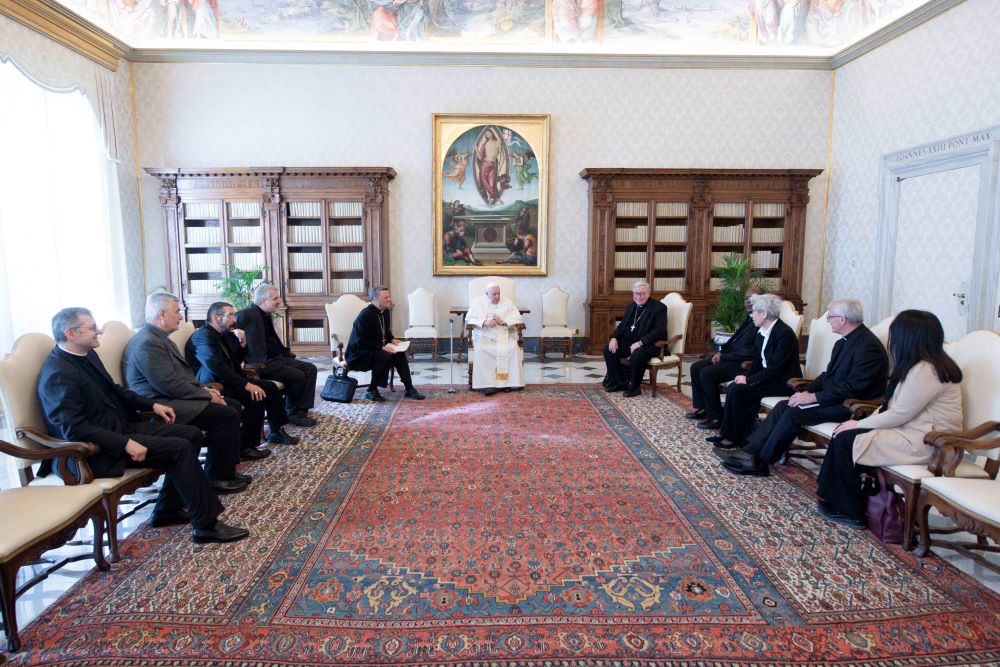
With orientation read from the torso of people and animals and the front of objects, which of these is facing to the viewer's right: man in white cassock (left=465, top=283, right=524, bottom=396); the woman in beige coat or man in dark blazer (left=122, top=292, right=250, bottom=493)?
the man in dark blazer

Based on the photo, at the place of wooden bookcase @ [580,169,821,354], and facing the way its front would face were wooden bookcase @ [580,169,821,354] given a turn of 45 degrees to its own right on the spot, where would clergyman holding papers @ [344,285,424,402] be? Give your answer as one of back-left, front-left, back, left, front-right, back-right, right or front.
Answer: front

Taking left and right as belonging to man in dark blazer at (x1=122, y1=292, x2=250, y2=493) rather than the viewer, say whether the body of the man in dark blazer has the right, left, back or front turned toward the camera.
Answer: right

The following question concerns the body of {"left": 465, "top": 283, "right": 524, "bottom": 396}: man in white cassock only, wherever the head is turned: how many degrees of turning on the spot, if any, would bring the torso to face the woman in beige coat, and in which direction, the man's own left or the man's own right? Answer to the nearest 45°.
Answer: approximately 45° to the man's own left

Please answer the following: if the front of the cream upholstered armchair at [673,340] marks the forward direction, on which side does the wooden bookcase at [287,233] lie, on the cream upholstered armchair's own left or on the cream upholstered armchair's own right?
on the cream upholstered armchair's own right

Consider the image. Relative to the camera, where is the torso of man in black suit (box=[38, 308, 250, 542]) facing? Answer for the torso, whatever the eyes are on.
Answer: to the viewer's right

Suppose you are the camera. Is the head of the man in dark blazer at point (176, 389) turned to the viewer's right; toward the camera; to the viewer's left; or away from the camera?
to the viewer's right

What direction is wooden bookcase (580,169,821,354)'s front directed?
toward the camera

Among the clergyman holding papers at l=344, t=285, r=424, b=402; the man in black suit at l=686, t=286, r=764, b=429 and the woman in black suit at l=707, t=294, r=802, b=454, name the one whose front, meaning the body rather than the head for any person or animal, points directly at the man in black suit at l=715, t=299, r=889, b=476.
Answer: the clergyman holding papers

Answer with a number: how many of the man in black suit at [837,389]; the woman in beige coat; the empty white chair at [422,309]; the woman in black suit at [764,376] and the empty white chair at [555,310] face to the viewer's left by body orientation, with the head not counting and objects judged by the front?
3

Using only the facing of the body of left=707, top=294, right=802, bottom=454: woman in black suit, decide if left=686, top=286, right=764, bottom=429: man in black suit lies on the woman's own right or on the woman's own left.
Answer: on the woman's own right

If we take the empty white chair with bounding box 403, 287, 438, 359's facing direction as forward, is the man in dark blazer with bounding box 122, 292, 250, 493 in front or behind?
in front

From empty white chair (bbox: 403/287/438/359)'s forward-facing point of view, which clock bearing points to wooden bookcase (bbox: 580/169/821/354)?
The wooden bookcase is roughly at 9 o'clock from the empty white chair.

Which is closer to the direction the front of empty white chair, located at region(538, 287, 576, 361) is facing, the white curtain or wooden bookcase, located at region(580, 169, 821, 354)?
the white curtain

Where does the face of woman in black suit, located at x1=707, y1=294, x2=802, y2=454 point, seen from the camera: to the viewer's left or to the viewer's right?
to the viewer's left

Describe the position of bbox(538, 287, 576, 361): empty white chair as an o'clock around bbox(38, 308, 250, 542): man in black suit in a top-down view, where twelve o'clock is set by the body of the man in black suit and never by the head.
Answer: The empty white chair is roughly at 11 o'clock from the man in black suit.

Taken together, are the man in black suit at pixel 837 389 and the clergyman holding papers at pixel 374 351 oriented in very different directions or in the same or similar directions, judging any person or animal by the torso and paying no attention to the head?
very different directions

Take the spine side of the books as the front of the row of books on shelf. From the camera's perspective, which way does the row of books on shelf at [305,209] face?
toward the camera

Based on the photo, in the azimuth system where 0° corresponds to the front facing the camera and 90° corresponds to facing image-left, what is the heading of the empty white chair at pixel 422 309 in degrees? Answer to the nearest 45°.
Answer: approximately 0°

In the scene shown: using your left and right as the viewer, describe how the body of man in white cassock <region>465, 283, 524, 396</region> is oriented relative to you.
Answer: facing the viewer
